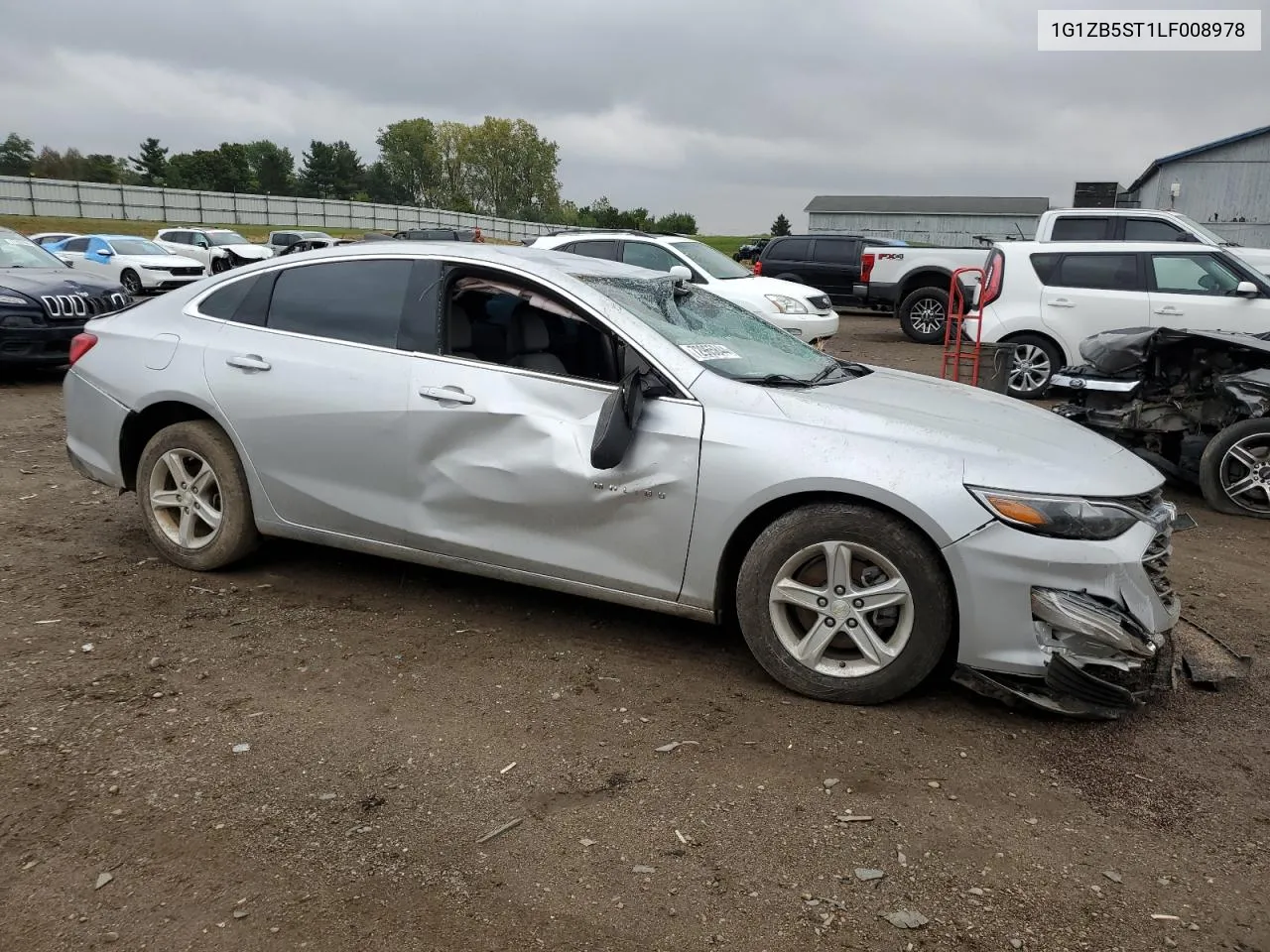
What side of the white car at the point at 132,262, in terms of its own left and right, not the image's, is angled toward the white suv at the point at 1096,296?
front

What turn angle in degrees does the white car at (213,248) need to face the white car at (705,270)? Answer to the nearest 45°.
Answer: approximately 45° to its right

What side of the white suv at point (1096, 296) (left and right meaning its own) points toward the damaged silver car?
right

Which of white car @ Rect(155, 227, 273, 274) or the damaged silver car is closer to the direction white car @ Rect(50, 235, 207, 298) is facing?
the damaged silver car

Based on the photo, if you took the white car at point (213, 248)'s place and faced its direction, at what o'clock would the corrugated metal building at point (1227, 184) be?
The corrugated metal building is roughly at 11 o'clock from the white car.

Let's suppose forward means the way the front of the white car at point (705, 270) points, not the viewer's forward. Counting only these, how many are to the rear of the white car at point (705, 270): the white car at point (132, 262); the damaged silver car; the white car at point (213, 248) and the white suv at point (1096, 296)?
2

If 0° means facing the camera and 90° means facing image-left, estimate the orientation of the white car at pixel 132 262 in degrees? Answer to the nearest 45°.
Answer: approximately 315°

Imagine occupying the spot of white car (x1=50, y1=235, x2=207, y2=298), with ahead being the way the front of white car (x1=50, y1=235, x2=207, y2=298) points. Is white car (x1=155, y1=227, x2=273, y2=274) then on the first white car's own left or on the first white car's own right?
on the first white car's own left

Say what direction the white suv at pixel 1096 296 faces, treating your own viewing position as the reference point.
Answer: facing to the right of the viewer

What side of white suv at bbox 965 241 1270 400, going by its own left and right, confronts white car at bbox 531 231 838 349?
back

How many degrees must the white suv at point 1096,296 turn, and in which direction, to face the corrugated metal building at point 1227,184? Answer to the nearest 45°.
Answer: approximately 90° to its left
